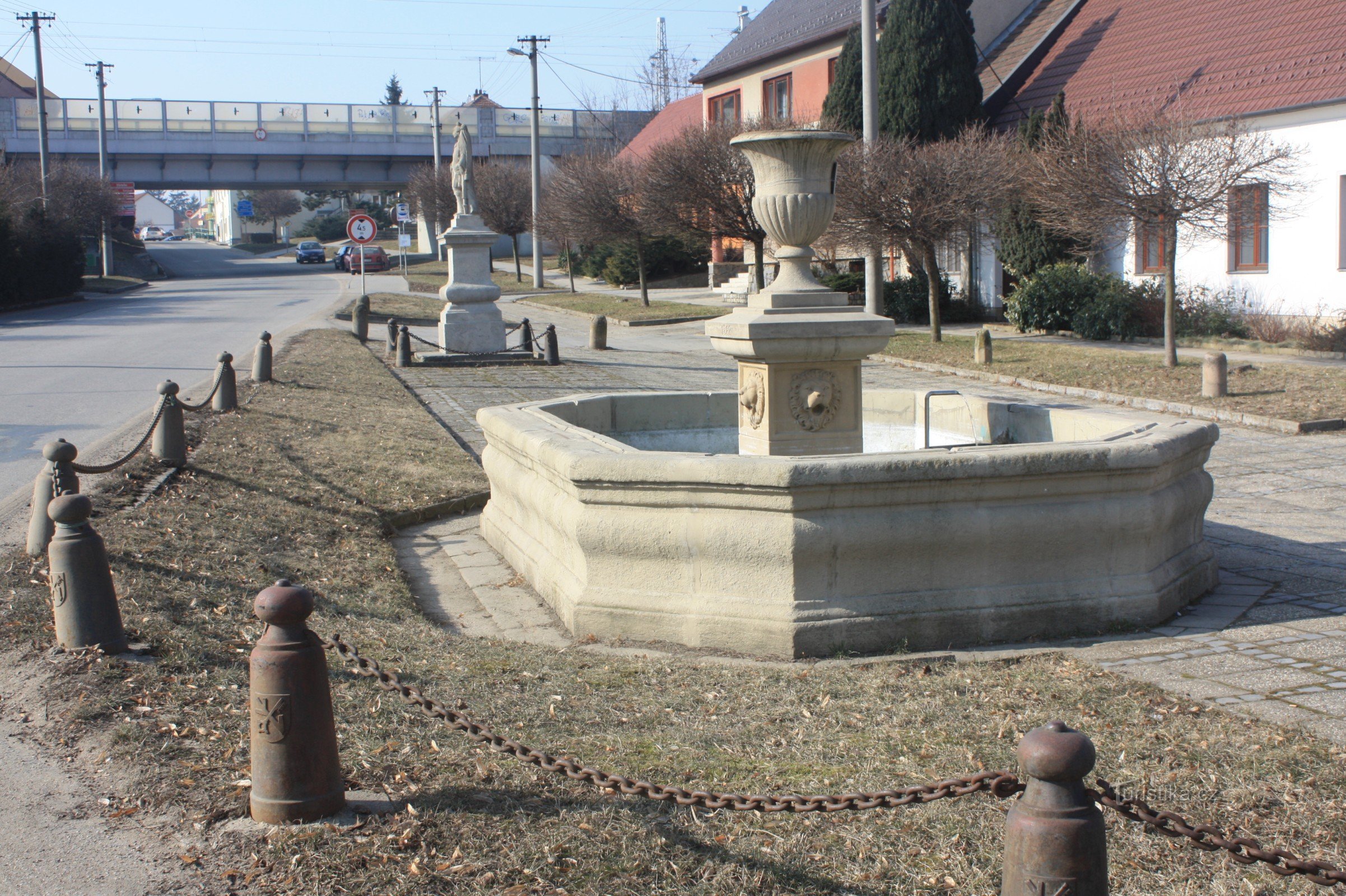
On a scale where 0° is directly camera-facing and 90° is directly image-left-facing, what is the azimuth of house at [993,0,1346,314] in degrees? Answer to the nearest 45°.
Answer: approximately 45°

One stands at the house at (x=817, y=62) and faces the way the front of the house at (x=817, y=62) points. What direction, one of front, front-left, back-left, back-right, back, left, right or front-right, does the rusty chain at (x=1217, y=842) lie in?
front-left

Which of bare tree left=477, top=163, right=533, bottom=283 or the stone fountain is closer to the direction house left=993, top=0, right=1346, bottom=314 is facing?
the stone fountain

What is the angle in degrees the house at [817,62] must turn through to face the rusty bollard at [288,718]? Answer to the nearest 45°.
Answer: approximately 45° to its left

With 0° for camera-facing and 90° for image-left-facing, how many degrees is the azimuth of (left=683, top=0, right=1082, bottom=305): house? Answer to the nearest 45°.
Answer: approximately 45°

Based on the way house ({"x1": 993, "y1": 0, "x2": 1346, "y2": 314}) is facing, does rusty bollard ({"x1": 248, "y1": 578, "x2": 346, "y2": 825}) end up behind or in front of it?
in front

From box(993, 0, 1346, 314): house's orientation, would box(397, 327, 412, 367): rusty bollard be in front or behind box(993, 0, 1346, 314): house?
in front
